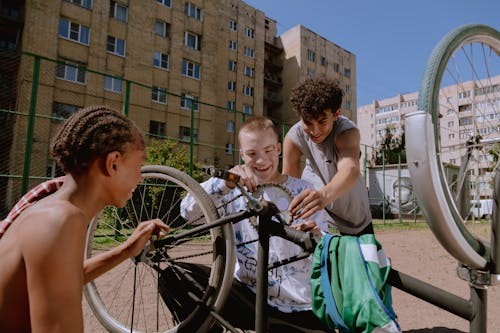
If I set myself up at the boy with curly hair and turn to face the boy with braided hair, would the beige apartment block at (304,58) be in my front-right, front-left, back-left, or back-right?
back-right

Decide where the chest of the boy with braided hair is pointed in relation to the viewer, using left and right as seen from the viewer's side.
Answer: facing away from the viewer and to the right of the viewer

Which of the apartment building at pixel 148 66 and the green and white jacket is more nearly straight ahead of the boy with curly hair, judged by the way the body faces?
the green and white jacket
